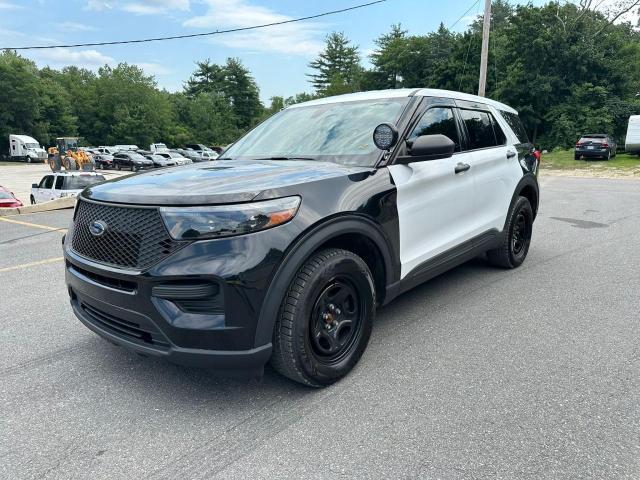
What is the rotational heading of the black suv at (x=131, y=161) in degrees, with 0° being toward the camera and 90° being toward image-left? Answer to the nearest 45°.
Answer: approximately 315°

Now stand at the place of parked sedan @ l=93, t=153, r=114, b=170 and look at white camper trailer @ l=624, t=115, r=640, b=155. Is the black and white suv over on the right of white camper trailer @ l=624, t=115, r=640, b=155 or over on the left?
right

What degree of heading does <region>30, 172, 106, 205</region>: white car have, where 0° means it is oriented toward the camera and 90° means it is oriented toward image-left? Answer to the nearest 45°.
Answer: approximately 90°

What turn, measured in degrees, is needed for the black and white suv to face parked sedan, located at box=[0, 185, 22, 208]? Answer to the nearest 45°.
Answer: approximately 90° to its right

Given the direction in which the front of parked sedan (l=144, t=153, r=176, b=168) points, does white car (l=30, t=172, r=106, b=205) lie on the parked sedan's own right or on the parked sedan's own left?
on the parked sedan's own right

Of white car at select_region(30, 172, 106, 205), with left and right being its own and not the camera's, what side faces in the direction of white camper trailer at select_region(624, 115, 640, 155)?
back

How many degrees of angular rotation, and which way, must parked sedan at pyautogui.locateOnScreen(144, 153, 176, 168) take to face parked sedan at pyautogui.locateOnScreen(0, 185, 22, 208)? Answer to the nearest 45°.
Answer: approximately 45° to its right

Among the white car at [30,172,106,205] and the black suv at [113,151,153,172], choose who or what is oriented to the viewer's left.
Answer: the white car

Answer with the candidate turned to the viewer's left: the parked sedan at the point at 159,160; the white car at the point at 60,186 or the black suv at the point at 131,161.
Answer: the white car
